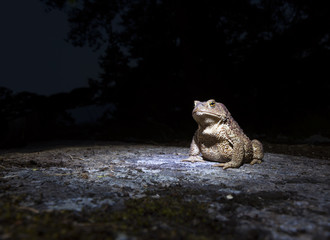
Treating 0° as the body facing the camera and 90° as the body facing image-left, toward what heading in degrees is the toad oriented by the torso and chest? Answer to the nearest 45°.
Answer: approximately 45°
